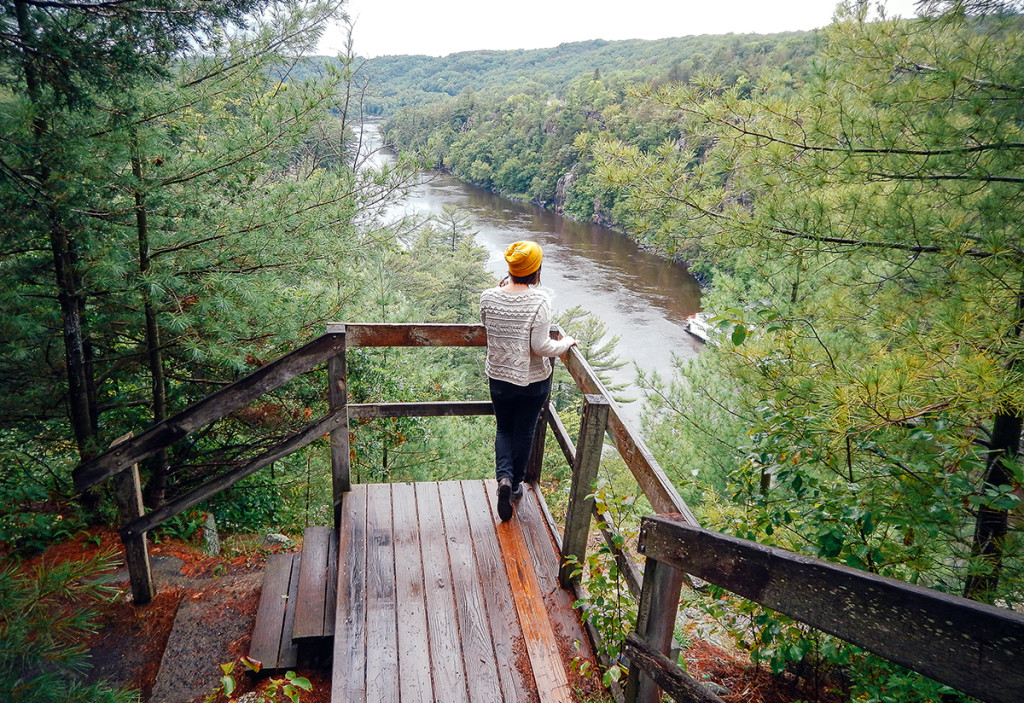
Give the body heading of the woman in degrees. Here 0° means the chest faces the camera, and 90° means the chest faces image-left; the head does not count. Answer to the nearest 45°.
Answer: approximately 225°

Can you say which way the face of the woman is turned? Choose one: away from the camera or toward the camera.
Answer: away from the camera

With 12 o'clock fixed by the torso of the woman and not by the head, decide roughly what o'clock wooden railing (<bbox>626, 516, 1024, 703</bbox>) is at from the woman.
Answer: The wooden railing is roughly at 4 o'clock from the woman.
